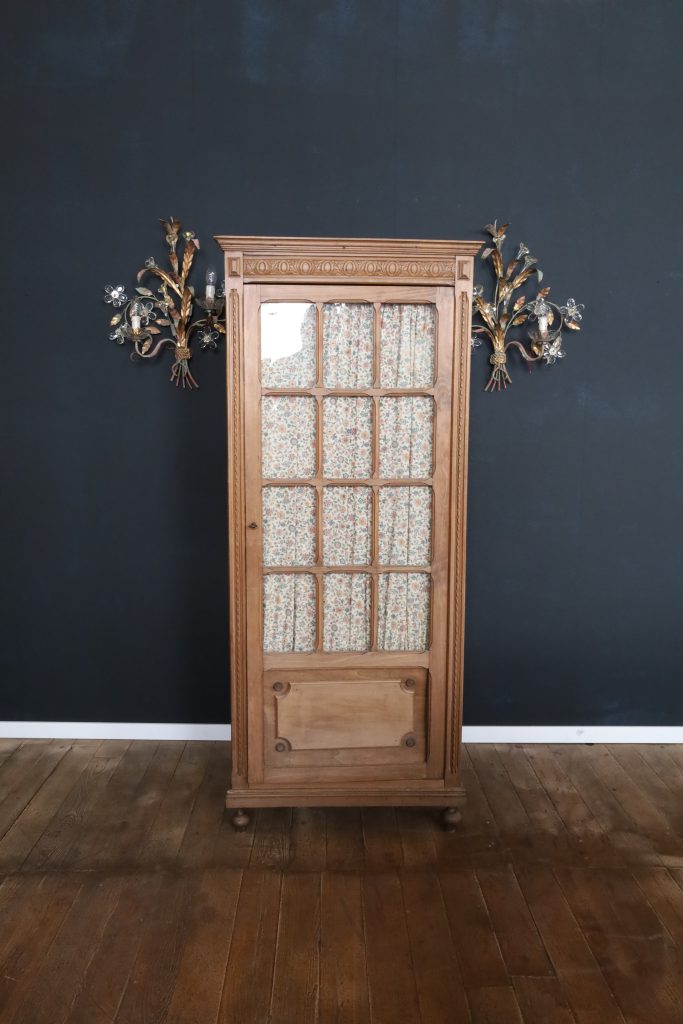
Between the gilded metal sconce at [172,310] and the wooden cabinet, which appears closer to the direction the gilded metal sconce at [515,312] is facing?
the wooden cabinet

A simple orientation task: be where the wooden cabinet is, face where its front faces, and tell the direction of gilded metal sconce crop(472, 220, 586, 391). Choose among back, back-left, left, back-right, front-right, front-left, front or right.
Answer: back-left

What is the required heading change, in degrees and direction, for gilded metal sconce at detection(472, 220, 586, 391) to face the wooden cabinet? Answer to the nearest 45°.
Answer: approximately 45° to its right

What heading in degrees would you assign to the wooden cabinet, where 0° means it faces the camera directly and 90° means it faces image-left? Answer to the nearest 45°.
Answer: approximately 0°

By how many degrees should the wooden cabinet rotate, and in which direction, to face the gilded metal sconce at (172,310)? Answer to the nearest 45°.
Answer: approximately 135° to its right

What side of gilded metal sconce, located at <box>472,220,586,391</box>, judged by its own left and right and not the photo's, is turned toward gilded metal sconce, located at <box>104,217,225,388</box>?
right

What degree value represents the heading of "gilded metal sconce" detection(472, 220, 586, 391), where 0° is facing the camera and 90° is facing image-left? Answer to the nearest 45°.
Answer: approximately 0°

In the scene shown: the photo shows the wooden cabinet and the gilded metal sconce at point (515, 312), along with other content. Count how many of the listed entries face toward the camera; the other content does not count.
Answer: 2
